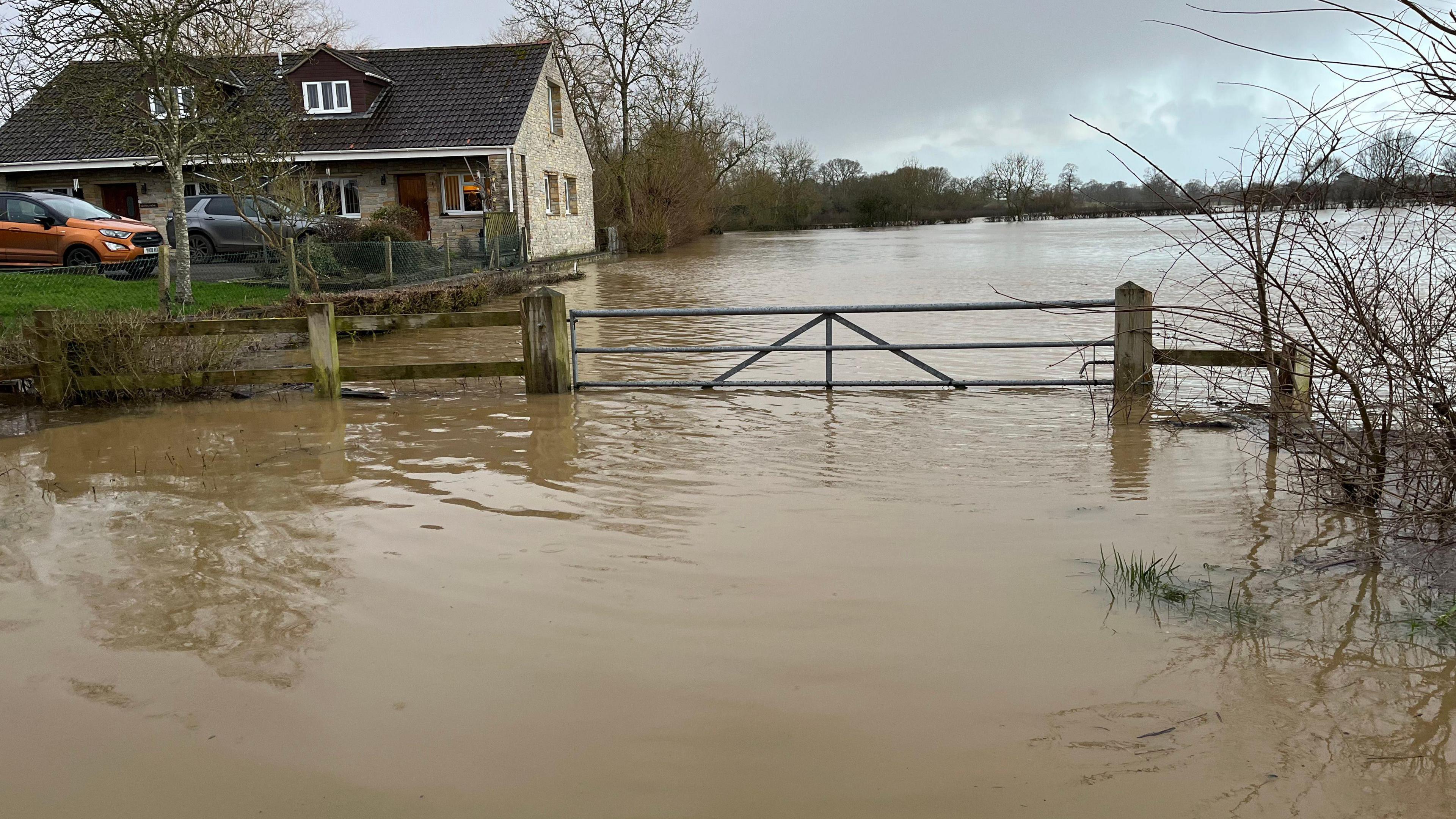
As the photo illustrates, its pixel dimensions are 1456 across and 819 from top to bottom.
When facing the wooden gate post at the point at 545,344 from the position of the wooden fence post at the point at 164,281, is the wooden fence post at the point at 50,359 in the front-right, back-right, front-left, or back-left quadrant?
front-right

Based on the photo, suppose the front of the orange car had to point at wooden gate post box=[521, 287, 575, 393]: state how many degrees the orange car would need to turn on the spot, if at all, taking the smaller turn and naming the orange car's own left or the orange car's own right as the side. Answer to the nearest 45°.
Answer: approximately 45° to the orange car's own right

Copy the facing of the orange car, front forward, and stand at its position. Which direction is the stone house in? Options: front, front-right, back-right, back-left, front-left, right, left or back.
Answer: left

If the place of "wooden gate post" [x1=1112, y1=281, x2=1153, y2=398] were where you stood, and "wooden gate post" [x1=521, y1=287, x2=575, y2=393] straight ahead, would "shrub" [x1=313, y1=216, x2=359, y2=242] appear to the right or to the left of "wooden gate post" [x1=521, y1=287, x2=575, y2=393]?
right

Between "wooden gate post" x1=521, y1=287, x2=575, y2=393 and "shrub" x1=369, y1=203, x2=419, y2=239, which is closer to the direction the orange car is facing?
the wooden gate post

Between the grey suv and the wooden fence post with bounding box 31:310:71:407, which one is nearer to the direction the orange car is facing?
the wooden fence post

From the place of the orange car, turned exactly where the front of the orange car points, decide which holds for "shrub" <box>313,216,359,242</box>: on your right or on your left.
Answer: on your left

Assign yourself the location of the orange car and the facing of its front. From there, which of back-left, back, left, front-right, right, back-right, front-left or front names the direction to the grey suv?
left

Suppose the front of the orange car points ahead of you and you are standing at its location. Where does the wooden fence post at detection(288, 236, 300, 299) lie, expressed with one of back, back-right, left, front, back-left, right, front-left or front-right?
front

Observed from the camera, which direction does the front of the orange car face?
facing the viewer and to the right of the viewer

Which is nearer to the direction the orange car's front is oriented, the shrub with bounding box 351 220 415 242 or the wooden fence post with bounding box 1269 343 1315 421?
the wooden fence post
